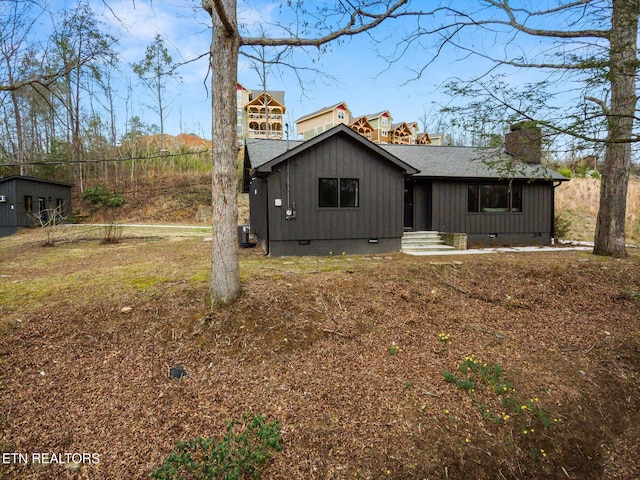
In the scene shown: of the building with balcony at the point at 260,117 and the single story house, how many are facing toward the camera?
2

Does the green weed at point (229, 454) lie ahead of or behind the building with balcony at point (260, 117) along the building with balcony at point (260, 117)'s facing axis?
ahead

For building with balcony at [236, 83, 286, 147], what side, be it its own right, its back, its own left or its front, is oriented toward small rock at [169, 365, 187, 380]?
front

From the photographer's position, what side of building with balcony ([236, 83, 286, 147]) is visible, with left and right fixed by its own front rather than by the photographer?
front

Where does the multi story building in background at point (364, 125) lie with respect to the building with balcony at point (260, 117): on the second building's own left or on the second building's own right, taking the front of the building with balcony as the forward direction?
on the second building's own left

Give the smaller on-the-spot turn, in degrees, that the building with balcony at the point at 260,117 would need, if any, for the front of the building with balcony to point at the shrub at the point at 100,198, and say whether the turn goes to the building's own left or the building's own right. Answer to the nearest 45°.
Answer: approximately 45° to the building's own right

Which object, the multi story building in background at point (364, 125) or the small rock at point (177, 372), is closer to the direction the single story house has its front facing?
the small rock

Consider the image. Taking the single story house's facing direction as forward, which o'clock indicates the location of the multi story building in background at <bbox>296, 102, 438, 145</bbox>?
The multi story building in background is roughly at 6 o'clock from the single story house.

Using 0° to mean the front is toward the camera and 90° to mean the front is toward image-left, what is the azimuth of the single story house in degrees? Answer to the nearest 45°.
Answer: approximately 0°

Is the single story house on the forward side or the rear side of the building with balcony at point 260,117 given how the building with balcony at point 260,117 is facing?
on the forward side

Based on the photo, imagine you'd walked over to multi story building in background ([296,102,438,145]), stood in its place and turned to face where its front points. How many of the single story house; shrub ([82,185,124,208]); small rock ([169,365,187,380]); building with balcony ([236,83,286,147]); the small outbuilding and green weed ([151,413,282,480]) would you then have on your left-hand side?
0

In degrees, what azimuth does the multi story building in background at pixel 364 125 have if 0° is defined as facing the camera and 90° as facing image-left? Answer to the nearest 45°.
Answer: approximately 315°

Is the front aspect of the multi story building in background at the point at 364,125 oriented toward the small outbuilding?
no

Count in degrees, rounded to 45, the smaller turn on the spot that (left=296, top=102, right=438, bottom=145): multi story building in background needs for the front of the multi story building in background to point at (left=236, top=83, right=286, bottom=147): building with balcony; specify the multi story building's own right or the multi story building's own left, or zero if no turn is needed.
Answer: approximately 90° to the multi story building's own right

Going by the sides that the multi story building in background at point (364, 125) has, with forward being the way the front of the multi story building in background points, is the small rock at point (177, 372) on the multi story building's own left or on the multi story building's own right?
on the multi story building's own right
